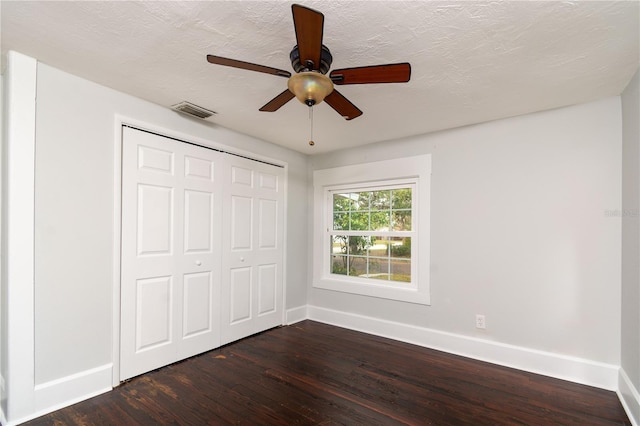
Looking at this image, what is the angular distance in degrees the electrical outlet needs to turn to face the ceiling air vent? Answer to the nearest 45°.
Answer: approximately 45° to its right

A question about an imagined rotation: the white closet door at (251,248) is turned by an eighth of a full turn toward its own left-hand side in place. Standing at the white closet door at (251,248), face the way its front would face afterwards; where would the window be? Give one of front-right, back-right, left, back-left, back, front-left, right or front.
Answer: front

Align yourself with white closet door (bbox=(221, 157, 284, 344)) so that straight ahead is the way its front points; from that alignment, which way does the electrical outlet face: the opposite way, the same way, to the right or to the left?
to the right

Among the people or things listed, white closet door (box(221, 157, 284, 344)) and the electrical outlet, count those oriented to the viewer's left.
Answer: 0

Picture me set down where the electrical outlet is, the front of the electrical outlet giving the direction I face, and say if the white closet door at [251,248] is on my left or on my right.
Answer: on my right

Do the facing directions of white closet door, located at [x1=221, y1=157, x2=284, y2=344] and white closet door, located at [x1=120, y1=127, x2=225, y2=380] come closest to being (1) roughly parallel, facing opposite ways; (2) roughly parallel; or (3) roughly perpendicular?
roughly parallel

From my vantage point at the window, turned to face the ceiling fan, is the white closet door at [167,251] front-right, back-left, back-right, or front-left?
front-right

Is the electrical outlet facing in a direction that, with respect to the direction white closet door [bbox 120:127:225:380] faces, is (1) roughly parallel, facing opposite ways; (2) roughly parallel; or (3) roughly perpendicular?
roughly perpendicular

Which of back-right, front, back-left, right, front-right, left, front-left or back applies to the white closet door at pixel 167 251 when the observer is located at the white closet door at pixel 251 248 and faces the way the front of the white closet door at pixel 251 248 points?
right

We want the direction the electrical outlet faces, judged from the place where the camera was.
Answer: facing the viewer

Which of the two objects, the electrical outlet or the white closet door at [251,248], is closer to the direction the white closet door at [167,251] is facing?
the electrical outlet

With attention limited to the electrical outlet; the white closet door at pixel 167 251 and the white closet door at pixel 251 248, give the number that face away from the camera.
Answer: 0

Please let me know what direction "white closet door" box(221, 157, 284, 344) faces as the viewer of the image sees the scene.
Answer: facing the viewer and to the right of the viewer
